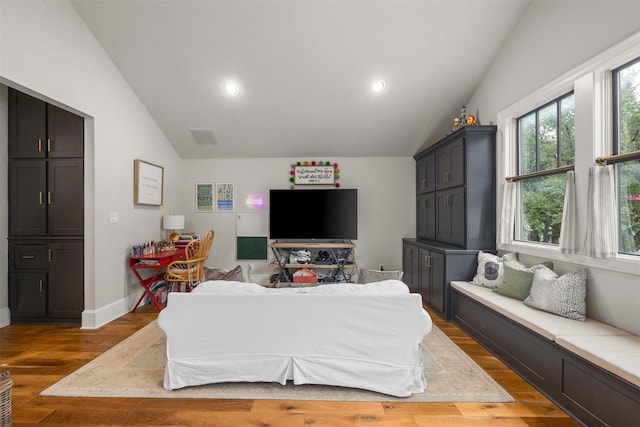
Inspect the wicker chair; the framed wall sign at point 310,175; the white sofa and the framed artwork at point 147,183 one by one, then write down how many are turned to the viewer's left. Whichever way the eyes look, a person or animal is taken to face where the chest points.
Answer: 1

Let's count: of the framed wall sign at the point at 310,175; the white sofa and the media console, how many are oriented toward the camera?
2

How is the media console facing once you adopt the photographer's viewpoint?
facing the viewer

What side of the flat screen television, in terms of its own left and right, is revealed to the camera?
front

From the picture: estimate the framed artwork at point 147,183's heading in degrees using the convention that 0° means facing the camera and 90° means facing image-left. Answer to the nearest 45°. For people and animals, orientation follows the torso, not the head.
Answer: approximately 315°

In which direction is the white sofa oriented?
away from the camera

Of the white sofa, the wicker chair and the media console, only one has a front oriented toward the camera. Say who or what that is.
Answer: the media console

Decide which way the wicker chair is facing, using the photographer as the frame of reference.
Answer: facing to the left of the viewer

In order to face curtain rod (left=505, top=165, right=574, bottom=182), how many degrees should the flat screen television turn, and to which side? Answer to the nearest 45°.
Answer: approximately 45° to its left

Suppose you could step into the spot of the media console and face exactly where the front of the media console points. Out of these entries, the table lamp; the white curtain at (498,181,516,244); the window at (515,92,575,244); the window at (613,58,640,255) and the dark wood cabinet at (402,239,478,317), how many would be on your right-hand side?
1

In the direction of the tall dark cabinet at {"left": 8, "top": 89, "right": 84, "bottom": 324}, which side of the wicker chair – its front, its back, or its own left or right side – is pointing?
front
